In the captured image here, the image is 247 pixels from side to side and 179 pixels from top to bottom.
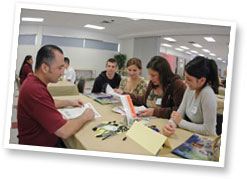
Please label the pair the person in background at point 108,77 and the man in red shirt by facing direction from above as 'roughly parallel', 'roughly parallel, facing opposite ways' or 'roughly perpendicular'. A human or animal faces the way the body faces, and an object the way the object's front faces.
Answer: roughly perpendicular

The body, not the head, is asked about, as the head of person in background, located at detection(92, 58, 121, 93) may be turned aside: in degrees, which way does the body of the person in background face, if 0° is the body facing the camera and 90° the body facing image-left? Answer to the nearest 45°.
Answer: approximately 0°

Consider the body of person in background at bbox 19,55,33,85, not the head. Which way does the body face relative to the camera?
to the viewer's right

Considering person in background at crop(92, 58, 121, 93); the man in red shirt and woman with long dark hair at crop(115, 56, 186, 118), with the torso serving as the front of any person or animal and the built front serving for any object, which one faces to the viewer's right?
the man in red shirt

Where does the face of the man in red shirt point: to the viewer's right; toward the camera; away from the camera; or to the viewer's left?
to the viewer's right

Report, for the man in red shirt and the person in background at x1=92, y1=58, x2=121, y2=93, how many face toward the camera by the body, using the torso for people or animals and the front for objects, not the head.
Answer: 1

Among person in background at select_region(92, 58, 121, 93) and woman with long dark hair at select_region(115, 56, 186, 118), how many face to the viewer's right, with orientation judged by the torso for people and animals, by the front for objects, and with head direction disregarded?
0

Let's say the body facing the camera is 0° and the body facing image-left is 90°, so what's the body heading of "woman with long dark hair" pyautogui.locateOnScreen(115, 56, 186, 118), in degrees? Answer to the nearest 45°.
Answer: approximately 45°

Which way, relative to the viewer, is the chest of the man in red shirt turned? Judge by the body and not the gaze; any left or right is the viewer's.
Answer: facing to the right of the viewer
